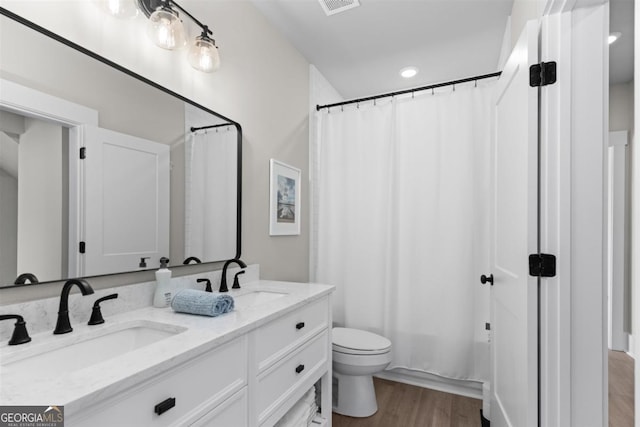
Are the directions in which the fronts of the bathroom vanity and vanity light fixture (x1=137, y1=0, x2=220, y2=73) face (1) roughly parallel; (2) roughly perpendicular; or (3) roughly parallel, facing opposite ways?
roughly parallel

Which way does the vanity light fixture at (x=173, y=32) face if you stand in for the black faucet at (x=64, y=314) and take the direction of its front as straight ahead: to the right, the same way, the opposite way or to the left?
the same way

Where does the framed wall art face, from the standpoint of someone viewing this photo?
facing the viewer and to the right of the viewer

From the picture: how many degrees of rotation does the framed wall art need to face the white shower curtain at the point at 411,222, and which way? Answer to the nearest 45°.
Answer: approximately 45° to its left

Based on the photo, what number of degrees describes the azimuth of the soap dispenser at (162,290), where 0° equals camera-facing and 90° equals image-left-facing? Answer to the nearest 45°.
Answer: approximately 315°

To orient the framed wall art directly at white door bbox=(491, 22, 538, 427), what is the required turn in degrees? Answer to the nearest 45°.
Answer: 0° — it already faces it

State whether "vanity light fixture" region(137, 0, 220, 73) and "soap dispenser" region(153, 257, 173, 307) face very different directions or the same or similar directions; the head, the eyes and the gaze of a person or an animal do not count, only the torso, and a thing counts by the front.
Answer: same or similar directions

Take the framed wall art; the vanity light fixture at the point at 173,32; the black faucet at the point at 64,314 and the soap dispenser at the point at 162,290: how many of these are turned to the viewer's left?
0

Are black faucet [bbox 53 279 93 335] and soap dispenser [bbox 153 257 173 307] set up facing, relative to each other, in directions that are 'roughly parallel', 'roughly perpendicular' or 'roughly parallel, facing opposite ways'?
roughly parallel

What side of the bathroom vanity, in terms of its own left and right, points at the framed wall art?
left
